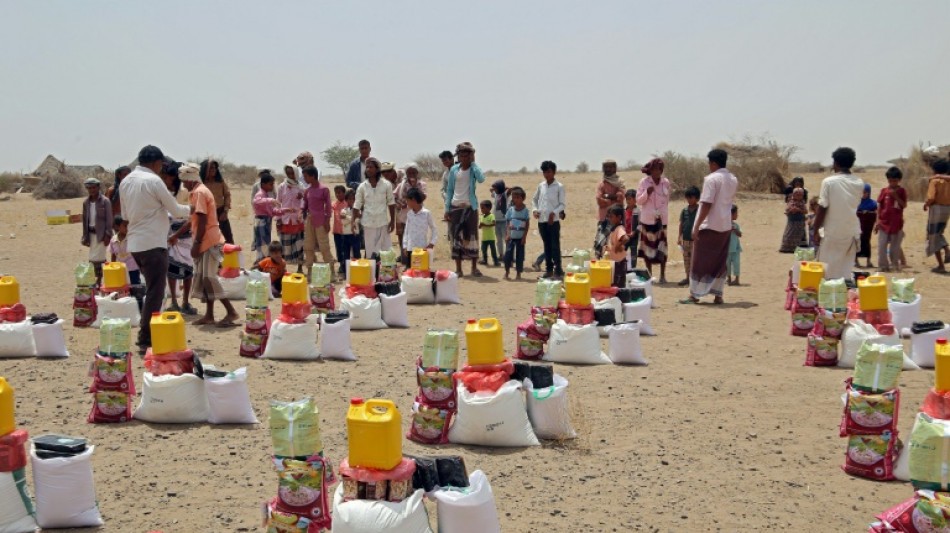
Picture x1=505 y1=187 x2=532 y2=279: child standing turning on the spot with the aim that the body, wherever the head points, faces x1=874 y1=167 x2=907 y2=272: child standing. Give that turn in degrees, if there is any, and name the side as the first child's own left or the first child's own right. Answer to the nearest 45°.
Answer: approximately 90° to the first child's own left

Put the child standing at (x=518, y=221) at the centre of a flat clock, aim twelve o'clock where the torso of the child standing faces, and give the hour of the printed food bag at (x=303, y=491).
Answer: The printed food bag is roughly at 12 o'clock from the child standing.

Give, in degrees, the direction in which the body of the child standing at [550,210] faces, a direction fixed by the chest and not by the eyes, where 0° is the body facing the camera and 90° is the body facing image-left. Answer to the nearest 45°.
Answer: approximately 0°

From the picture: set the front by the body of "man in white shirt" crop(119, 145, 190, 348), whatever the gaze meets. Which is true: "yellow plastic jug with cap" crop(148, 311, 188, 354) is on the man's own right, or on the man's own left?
on the man's own right

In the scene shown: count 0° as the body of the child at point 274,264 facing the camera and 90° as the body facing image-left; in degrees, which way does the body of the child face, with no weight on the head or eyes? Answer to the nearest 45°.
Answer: approximately 45°

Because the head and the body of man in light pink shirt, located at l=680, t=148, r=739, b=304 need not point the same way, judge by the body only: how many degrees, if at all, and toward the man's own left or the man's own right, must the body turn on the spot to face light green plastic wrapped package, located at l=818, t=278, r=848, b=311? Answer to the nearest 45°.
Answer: approximately 135° to the man's own left

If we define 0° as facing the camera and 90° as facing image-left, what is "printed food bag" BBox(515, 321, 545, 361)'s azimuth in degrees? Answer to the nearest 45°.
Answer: approximately 0°

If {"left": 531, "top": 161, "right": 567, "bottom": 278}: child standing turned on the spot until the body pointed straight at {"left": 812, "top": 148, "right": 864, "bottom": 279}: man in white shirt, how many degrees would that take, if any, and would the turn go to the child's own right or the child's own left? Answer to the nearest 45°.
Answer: approximately 45° to the child's own left
